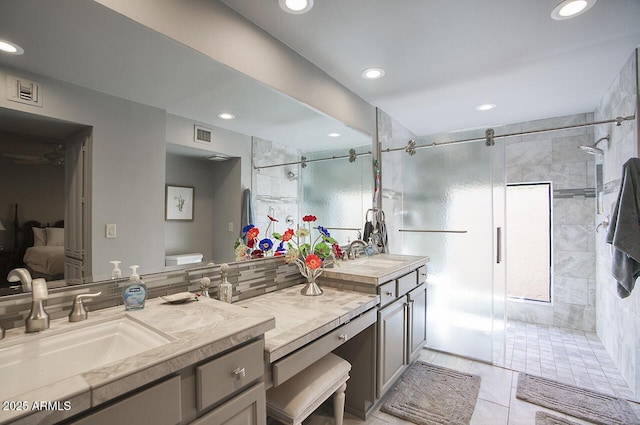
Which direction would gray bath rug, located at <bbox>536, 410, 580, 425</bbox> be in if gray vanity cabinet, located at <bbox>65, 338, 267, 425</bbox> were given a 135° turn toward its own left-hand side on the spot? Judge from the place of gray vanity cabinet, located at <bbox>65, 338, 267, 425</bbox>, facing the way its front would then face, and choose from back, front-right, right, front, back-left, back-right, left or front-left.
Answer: right

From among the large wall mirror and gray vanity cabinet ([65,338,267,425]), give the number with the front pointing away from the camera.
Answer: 0

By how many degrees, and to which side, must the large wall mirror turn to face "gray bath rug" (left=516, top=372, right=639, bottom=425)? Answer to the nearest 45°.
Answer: approximately 45° to its left

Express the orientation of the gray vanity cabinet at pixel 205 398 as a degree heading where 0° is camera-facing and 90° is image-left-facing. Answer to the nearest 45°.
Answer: approximately 315°

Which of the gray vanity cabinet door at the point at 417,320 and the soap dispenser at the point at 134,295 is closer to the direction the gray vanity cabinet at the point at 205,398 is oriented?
the gray vanity cabinet door

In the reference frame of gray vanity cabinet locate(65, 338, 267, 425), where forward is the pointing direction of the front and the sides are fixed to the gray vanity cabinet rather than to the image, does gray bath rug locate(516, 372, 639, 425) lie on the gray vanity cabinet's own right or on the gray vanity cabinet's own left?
on the gray vanity cabinet's own left

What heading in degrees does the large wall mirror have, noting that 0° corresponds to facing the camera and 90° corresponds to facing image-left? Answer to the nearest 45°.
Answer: approximately 315°

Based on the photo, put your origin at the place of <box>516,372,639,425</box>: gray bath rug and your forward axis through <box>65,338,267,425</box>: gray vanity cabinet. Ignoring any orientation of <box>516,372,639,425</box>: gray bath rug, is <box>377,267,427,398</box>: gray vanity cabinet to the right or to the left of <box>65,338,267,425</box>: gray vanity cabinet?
right

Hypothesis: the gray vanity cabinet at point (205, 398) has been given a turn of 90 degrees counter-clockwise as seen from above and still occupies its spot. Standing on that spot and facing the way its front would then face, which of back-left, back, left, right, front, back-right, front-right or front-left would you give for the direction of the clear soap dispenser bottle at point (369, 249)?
front

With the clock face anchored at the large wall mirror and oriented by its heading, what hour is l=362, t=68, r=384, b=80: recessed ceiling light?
The recessed ceiling light is roughly at 10 o'clock from the large wall mirror.

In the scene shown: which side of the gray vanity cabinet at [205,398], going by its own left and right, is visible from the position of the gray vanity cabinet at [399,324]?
left
